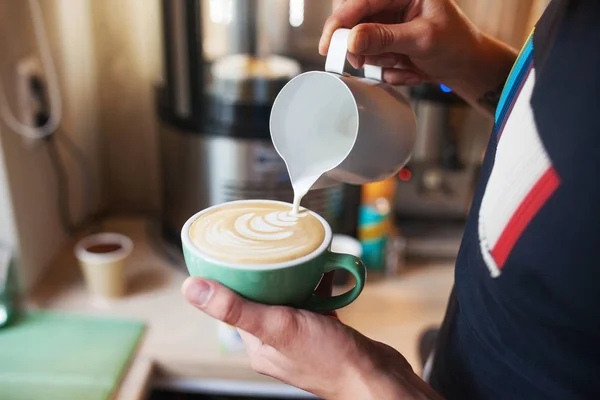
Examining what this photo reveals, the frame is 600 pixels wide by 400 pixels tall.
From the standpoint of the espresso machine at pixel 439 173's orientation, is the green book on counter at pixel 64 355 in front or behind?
in front

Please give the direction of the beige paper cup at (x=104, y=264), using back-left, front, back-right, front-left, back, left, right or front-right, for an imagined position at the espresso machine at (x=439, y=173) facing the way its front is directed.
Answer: front

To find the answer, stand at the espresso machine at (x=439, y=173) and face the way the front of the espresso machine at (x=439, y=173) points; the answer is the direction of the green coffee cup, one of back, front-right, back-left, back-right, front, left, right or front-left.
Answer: front-left
